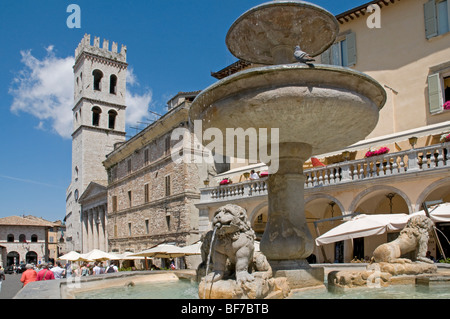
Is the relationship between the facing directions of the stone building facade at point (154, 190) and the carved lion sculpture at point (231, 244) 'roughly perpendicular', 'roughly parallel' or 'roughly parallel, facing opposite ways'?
roughly parallel

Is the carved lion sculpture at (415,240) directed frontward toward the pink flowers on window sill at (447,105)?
no

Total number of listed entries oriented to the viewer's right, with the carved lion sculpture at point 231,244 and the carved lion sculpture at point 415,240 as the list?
1

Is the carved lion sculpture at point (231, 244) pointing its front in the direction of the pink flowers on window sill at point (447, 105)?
no

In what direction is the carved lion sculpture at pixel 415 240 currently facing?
to the viewer's right

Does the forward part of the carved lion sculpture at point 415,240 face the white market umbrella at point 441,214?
no

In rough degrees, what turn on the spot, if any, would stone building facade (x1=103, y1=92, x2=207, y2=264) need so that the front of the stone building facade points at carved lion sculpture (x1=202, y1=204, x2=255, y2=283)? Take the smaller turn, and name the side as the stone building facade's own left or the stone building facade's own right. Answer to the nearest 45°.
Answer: approximately 45° to the stone building facade's own left

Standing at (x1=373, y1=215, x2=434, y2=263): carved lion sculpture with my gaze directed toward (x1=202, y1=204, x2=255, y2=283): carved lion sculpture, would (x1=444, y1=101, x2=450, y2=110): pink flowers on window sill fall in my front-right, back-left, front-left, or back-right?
back-right

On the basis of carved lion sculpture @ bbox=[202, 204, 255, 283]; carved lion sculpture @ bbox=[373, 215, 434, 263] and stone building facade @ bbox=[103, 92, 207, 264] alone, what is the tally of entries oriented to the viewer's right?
1

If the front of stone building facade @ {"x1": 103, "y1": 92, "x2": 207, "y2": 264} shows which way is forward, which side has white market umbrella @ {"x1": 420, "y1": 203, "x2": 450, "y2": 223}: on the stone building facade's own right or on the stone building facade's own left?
on the stone building facade's own left

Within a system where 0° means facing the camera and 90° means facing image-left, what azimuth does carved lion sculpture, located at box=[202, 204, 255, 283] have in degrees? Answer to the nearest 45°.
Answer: approximately 45°
